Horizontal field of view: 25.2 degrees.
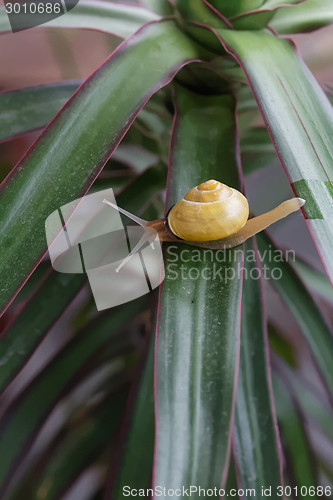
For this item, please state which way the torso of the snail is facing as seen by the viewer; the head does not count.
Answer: to the viewer's left
